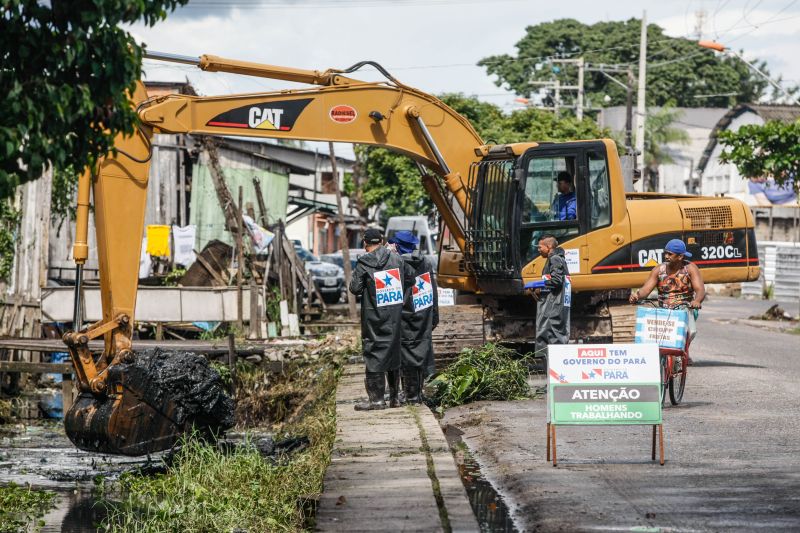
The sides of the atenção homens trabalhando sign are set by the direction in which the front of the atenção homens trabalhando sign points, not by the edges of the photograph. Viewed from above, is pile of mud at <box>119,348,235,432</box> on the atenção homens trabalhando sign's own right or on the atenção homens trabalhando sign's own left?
on the atenção homens trabalhando sign's own right

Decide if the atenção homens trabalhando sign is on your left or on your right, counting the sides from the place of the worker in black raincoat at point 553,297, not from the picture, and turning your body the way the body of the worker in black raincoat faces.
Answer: on your left

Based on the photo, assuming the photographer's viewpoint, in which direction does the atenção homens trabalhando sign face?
facing the viewer

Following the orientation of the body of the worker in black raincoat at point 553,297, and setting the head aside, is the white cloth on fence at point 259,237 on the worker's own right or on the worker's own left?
on the worker's own right

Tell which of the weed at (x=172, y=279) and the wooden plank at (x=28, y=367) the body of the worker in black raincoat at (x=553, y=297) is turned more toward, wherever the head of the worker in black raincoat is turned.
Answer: the wooden plank

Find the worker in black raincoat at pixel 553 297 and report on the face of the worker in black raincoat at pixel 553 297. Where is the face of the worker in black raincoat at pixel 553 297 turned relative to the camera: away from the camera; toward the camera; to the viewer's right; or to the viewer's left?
to the viewer's left

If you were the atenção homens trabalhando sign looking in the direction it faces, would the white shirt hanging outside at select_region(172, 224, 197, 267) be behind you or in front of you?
behind

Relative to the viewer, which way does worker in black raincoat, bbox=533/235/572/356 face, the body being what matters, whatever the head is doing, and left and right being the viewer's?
facing to the left of the viewer

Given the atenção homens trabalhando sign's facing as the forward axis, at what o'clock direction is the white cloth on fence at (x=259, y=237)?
The white cloth on fence is roughly at 5 o'clock from the atenção homens trabalhando sign.

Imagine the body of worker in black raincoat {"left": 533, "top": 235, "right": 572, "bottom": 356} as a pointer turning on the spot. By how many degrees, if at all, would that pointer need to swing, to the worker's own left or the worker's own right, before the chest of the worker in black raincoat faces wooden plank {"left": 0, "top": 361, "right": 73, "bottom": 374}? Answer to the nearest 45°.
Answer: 0° — they already face it

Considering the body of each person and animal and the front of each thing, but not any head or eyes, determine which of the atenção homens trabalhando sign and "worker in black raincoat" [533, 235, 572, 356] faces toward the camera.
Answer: the atenção homens trabalhando sign

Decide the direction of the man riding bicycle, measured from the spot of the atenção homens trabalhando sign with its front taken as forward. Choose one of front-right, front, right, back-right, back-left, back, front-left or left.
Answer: back

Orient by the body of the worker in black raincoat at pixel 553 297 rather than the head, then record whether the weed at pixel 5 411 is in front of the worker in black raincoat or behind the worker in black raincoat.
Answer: in front

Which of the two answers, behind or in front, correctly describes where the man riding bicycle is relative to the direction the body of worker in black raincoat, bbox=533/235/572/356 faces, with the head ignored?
behind
